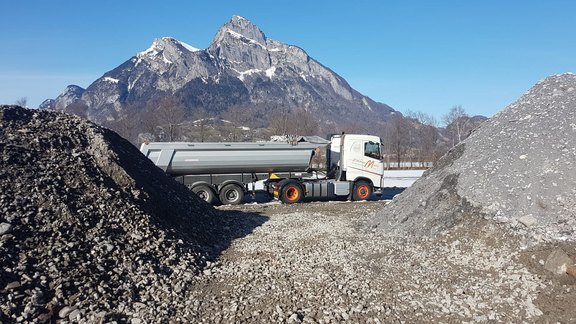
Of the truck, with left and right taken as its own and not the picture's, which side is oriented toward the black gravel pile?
right

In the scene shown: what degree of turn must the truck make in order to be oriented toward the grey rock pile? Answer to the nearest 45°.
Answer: approximately 45° to its right

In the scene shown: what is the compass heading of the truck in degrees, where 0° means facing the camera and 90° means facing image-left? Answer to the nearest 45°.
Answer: approximately 270°

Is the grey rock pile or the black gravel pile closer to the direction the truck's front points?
the grey rock pile
